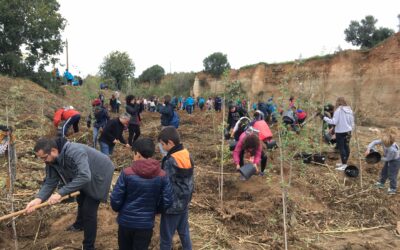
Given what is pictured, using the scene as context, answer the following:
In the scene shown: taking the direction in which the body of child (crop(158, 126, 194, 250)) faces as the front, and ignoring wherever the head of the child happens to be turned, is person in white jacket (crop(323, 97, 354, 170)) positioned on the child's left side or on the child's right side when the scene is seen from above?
on the child's right side

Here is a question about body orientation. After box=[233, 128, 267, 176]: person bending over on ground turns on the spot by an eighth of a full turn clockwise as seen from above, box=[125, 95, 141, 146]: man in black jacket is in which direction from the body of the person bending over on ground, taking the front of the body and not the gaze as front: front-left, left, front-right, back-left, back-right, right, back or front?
right

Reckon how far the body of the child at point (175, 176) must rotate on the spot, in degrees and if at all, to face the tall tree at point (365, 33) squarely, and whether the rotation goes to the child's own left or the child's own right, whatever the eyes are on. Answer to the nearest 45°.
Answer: approximately 135° to the child's own right

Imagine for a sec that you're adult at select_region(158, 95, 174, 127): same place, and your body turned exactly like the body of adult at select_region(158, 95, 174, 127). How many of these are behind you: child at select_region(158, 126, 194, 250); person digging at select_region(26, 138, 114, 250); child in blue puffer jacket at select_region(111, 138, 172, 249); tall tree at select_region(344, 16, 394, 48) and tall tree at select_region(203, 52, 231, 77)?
3

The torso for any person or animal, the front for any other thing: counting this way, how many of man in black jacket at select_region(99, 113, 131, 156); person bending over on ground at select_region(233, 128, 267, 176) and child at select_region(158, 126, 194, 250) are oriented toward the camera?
1

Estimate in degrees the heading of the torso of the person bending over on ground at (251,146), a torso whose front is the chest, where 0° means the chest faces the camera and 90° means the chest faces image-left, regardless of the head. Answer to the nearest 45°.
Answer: approximately 0°

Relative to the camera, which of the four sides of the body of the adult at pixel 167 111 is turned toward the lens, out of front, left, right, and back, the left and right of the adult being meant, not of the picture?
back

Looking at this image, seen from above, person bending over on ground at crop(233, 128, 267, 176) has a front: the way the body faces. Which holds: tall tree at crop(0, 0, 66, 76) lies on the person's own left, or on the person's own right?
on the person's own right

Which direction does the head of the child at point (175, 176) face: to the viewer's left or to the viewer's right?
to the viewer's left

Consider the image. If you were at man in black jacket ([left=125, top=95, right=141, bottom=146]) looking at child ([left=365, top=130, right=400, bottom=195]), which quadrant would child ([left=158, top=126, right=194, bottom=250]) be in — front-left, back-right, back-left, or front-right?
front-right

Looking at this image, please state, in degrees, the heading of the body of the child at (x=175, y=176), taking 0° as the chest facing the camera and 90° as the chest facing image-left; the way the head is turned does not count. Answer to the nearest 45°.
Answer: approximately 90°
